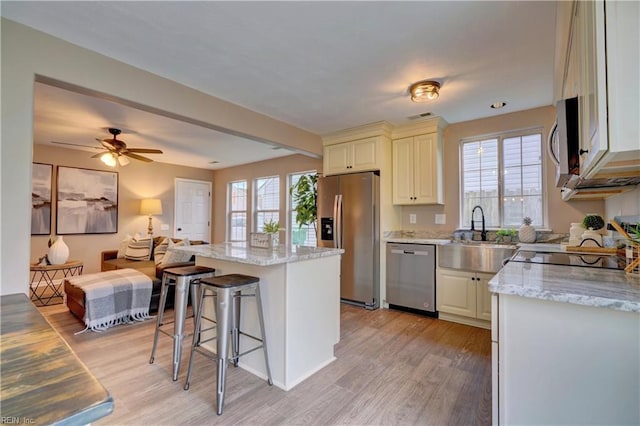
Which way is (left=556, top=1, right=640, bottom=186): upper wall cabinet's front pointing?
to the viewer's left

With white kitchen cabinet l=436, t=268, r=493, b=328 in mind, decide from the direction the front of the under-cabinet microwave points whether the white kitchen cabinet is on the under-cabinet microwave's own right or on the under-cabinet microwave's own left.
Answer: on the under-cabinet microwave's own right

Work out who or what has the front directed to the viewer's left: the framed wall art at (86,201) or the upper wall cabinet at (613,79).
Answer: the upper wall cabinet

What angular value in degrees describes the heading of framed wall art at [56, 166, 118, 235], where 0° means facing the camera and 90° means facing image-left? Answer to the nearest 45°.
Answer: approximately 315°

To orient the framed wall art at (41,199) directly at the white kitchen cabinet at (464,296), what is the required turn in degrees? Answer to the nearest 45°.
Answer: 0° — it already faces it

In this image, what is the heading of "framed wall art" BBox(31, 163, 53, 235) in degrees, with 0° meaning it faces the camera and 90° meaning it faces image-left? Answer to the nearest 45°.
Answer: approximately 315°

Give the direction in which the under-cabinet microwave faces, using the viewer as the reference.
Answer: facing to the left of the viewer

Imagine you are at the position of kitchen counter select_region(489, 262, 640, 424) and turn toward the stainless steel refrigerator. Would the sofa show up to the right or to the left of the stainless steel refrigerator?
left
